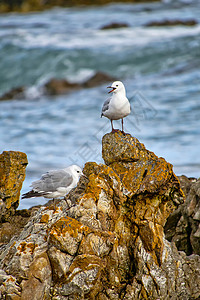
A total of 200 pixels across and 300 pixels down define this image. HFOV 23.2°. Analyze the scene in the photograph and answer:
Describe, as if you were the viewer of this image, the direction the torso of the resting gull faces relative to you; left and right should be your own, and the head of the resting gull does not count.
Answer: facing to the right of the viewer

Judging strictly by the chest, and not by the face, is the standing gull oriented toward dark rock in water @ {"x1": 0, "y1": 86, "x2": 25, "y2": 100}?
no

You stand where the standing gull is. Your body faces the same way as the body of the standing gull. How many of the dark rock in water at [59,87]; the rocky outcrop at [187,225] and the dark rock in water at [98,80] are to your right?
0

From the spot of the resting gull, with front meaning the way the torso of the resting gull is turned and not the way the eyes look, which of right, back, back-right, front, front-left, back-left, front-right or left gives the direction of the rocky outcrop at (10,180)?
back-left
